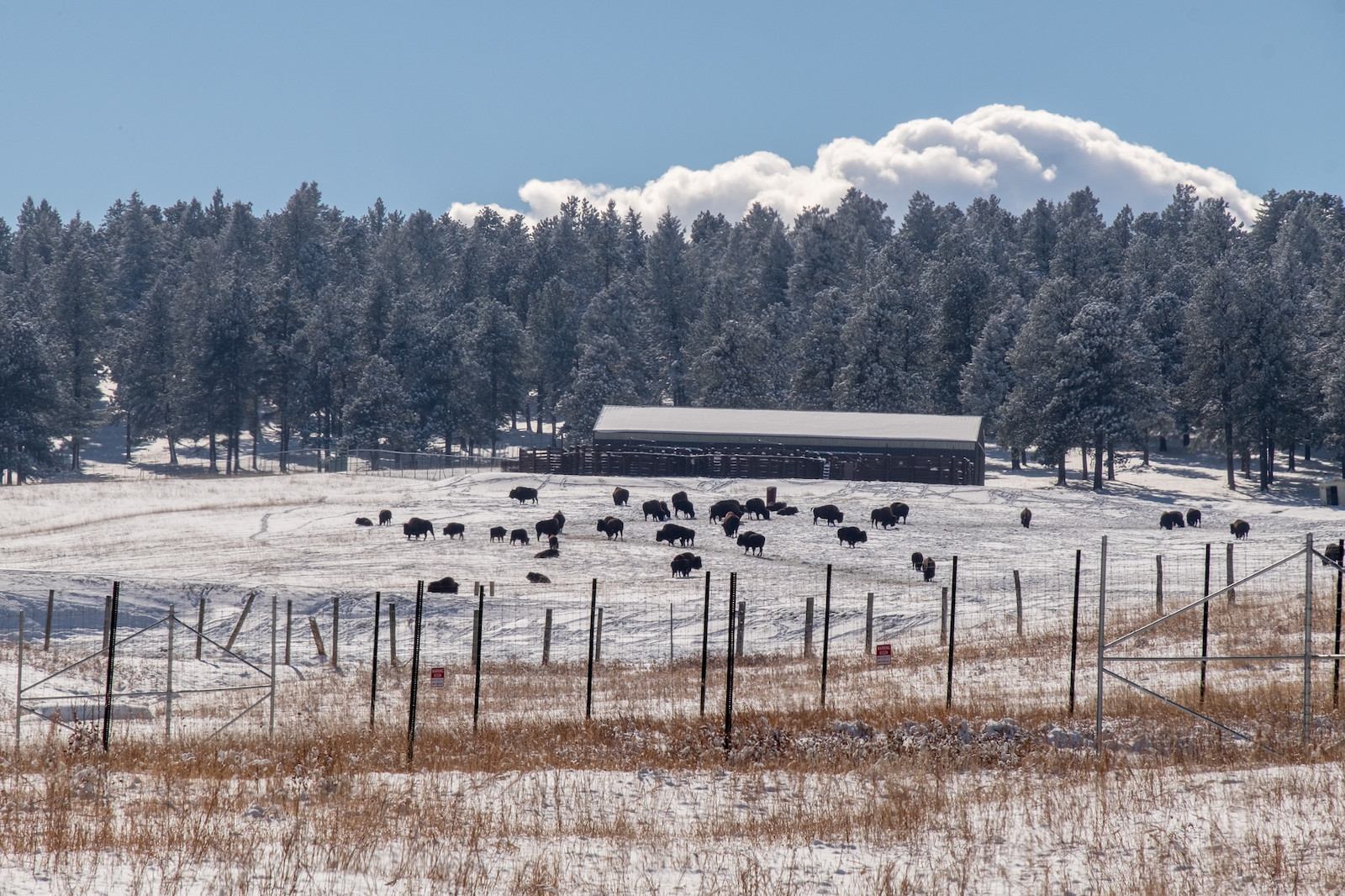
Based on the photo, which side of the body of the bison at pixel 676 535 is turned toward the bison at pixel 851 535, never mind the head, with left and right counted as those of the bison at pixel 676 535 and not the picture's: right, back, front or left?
back

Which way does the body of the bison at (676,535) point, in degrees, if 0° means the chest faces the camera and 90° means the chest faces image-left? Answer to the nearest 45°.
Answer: approximately 90°

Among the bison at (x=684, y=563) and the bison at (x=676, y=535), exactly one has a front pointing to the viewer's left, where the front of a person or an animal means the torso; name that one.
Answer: the bison at (x=676, y=535)

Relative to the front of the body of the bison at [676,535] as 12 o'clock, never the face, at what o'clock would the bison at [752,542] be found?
the bison at [752,542] is roughly at 7 o'clock from the bison at [676,535].

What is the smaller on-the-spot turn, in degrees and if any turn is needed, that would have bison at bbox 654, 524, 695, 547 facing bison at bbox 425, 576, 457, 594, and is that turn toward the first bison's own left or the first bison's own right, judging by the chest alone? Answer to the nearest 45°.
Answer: approximately 45° to the first bison's own left
